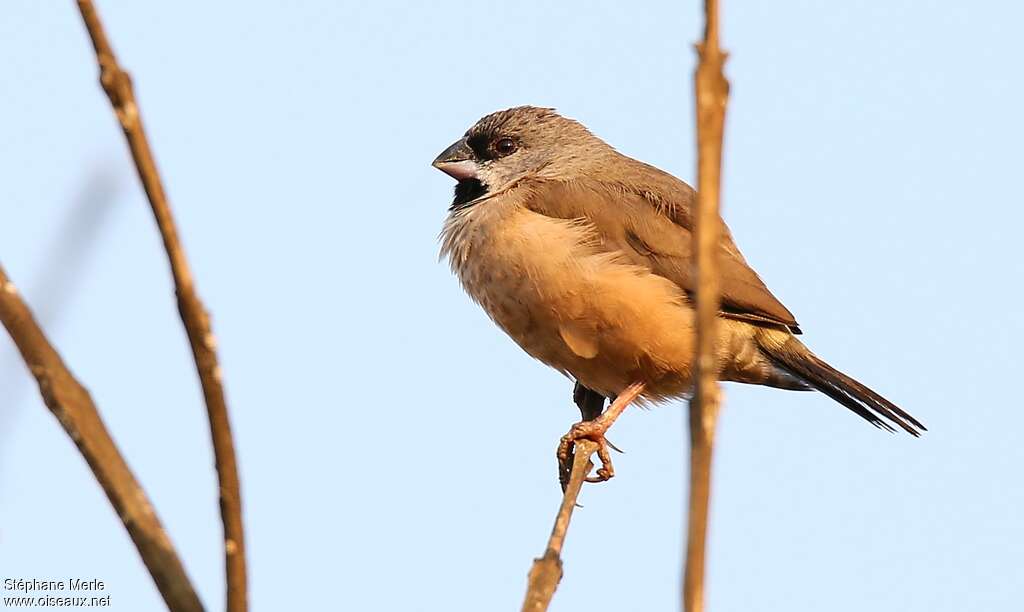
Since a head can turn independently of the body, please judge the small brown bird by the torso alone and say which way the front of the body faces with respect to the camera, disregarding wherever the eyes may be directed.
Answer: to the viewer's left

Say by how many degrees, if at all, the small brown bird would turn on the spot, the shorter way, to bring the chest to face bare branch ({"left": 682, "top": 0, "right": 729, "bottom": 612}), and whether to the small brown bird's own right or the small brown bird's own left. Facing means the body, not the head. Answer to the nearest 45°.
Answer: approximately 90° to the small brown bird's own left
